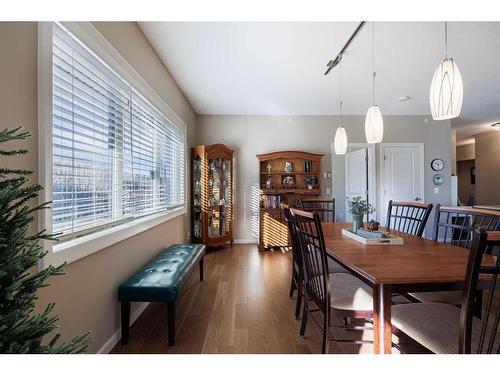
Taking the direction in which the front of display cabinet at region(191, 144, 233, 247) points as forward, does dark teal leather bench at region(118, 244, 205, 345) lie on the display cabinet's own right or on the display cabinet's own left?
on the display cabinet's own right

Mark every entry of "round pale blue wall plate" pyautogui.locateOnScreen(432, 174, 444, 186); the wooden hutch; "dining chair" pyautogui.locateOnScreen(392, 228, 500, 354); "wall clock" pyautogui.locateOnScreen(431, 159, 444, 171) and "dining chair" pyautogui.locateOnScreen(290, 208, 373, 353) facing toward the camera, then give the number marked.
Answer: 3

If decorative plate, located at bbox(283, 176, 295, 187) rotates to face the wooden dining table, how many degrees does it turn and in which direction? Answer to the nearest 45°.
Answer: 0° — it already faces it

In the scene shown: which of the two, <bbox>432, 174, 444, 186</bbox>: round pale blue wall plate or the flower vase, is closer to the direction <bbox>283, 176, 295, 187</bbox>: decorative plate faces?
the flower vase

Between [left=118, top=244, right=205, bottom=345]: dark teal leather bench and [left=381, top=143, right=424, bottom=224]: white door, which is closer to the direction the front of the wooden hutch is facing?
the dark teal leather bench

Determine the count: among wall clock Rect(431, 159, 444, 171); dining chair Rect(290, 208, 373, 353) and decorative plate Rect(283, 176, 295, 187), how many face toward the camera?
2

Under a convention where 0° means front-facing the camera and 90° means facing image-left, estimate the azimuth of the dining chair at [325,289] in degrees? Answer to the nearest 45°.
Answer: approximately 225°

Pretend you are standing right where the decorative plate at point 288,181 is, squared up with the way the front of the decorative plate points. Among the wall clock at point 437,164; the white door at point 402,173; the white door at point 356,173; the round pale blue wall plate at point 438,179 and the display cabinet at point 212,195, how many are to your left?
4

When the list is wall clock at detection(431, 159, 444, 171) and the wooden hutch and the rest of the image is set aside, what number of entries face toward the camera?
2

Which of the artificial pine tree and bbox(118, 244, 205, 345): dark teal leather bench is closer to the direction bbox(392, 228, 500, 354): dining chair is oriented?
the dark teal leather bench

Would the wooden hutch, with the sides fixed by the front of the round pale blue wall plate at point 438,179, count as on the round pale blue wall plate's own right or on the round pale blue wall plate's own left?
on the round pale blue wall plate's own right
